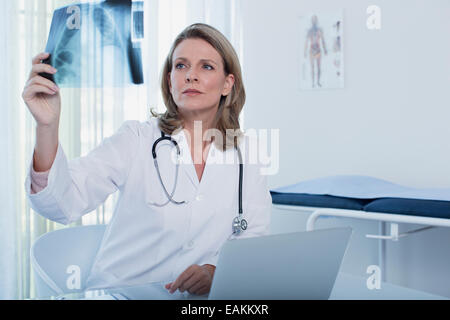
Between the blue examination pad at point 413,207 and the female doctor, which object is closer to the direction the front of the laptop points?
the female doctor

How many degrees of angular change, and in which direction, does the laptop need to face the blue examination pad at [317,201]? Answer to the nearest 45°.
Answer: approximately 45° to its right

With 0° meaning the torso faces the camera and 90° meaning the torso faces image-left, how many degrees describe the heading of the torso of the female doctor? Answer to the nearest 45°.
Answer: approximately 0°

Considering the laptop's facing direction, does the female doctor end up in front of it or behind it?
in front

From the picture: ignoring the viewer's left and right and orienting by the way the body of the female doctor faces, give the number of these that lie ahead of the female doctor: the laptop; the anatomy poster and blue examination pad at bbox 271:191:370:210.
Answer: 1

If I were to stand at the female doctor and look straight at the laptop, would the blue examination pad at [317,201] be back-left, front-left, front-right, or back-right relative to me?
back-left

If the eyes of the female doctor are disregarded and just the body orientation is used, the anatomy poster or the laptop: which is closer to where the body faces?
the laptop

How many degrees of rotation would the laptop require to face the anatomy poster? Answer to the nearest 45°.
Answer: approximately 45° to its right

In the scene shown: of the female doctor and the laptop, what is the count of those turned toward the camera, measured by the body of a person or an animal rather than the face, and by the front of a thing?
1

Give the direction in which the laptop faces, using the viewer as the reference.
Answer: facing away from the viewer and to the left of the viewer

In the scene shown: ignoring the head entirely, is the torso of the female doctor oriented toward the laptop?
yes
